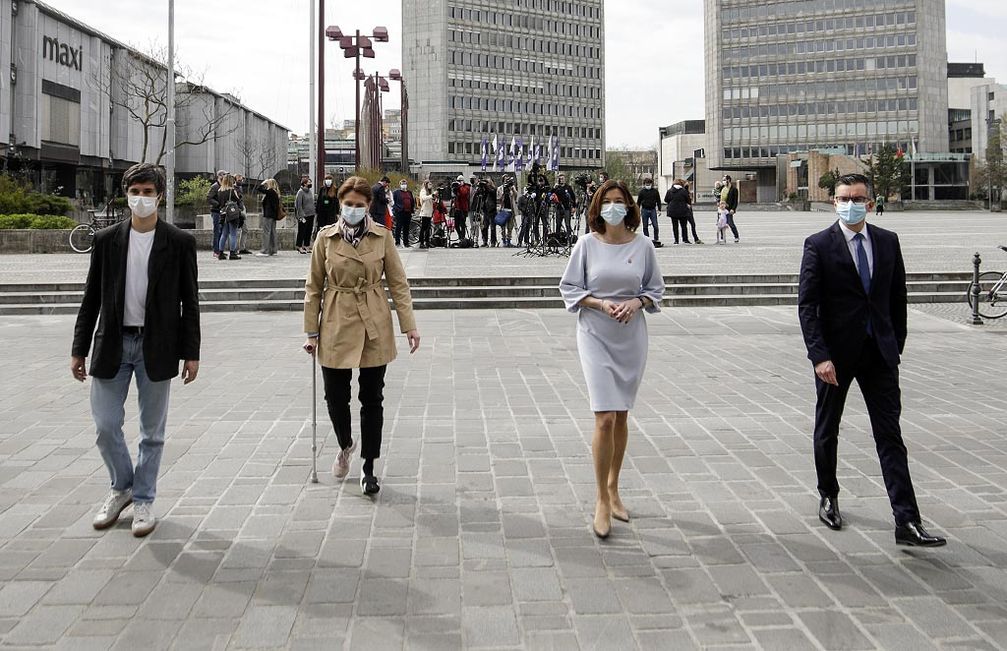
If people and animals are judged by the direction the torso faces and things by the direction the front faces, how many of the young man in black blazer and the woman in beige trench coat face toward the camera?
2

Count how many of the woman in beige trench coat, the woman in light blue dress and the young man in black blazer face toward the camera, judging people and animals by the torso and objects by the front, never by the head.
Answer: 3

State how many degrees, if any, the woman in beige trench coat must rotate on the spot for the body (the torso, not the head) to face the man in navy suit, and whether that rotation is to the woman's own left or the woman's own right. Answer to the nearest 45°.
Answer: approximately 45° to the woman's own left

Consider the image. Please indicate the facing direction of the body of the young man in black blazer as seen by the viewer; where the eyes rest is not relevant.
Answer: toward the camera

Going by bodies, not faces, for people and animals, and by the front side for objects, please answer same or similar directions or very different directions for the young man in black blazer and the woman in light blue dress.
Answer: same or similar directions

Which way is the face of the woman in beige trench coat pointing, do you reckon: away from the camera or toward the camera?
toward the camera

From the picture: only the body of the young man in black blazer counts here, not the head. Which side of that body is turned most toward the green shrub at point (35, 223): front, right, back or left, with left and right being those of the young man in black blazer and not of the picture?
back

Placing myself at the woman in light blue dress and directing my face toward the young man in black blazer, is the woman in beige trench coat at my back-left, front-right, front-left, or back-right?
front-right

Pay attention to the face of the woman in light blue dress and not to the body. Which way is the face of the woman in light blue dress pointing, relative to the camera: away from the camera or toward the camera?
toward the camera

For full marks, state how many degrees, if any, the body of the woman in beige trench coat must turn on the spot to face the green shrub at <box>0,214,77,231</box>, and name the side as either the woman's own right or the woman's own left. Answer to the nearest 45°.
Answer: approximately 180°

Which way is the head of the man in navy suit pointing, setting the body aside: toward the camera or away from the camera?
toward the camera

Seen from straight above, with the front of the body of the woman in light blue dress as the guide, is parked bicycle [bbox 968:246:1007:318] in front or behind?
behind

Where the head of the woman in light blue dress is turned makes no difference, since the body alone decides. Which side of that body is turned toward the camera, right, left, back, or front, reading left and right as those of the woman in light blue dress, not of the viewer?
front
